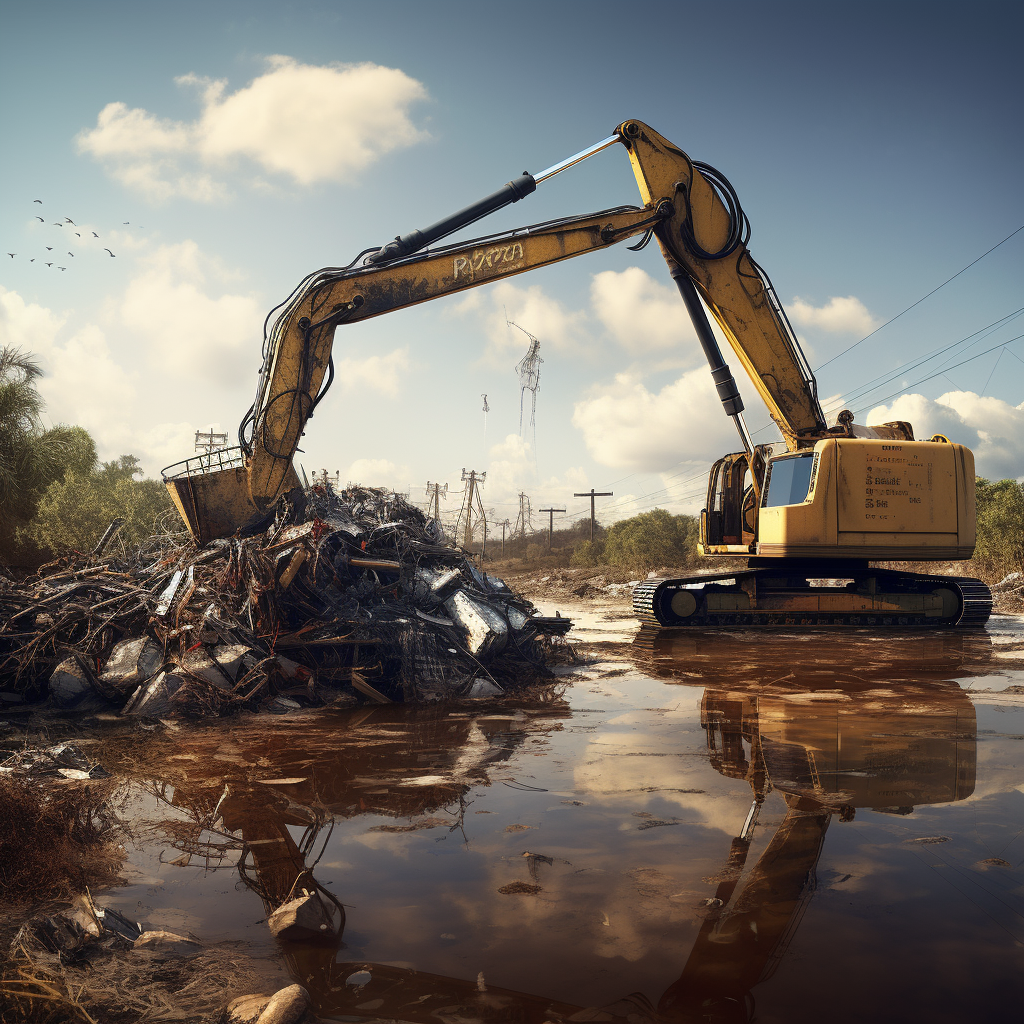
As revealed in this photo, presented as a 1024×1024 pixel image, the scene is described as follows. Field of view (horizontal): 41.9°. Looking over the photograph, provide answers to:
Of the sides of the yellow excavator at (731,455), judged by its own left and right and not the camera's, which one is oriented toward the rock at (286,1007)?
left

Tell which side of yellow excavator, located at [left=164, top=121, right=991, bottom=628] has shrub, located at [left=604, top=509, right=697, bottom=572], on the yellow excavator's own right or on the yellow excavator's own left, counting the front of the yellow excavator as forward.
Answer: on the yellow excavator's own right

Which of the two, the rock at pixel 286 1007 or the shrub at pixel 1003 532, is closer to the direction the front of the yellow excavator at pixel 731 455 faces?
the rock

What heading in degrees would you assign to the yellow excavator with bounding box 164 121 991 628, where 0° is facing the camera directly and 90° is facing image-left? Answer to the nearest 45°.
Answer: approximately 90°

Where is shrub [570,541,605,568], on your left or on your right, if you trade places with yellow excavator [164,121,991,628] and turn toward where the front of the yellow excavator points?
on your right

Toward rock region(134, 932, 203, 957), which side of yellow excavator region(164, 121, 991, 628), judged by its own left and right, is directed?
left
